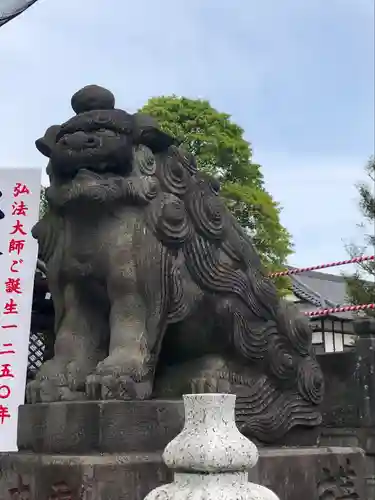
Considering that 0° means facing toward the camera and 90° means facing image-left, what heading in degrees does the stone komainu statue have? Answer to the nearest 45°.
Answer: approximately 45°

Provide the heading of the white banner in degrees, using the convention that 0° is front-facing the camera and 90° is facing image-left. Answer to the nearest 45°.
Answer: approximately 0°

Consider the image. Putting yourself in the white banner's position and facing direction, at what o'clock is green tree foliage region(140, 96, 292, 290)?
The green tree foliage is roughly at 7 o'clock from the white banner.

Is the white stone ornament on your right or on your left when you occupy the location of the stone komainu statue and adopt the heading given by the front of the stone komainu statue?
on your left

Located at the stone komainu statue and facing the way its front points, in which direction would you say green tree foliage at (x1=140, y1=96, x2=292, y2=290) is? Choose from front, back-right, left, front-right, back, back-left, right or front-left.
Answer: back-right
